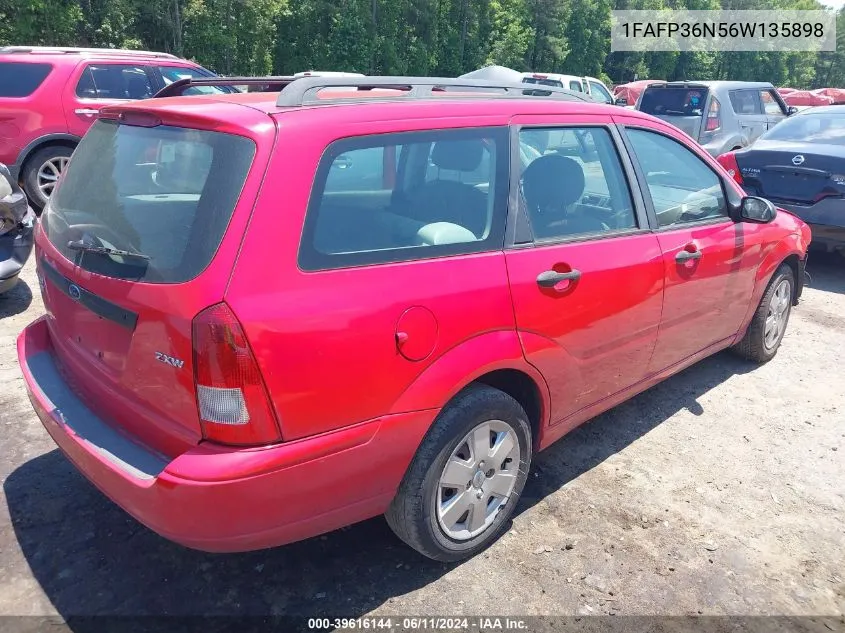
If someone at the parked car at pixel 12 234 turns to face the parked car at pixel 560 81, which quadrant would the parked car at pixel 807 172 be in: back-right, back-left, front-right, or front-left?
front-right

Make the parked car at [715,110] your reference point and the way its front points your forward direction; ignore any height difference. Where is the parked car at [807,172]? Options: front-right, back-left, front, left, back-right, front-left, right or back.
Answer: back-right

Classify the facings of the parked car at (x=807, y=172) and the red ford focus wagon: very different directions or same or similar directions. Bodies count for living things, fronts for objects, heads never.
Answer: same or similar directions

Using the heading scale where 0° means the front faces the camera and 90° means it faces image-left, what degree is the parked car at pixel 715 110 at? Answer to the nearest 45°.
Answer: approximately 225°

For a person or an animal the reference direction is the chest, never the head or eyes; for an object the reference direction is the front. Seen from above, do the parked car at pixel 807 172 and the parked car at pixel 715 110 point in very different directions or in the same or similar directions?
same or similar directions

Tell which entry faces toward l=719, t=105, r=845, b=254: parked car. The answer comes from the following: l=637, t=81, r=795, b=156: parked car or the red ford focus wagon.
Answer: the red ford focus wagon

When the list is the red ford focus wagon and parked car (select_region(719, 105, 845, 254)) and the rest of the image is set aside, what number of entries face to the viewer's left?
0

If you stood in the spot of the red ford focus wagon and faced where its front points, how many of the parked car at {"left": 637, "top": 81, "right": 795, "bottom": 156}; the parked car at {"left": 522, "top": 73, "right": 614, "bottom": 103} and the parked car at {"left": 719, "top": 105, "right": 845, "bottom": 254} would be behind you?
0

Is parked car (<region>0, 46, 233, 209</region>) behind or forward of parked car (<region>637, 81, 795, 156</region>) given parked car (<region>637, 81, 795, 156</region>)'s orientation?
behind

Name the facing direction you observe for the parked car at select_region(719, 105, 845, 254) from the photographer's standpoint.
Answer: facing away from the viewer and to the right of the viewer

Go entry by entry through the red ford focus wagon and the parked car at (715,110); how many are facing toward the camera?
0

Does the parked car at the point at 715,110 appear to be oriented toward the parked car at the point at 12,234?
no

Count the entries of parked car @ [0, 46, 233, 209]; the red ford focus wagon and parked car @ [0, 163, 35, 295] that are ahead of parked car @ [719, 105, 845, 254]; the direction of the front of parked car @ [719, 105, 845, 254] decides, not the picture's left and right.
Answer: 0

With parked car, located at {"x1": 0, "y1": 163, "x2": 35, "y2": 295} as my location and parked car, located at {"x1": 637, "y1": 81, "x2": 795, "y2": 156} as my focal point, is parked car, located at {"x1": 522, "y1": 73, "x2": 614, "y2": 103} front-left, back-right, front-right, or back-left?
front-left

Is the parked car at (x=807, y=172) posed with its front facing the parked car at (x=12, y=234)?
no

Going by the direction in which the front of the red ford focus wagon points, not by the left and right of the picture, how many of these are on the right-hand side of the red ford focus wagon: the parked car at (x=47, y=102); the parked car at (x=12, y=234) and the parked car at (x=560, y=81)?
0

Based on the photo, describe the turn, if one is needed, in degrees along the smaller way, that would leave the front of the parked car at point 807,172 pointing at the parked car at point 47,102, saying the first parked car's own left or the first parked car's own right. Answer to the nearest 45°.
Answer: approximately 135° to the first parked car's own left

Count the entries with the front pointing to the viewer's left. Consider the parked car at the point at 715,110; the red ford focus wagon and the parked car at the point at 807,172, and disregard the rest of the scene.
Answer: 0
